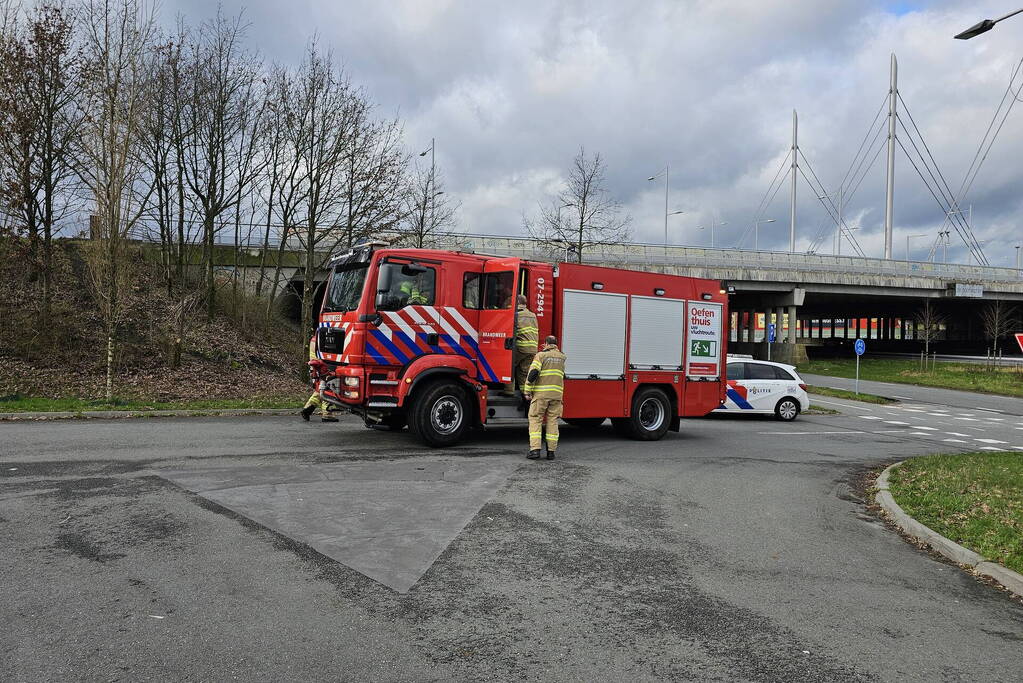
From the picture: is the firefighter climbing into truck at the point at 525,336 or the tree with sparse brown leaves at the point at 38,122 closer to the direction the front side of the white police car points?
the tree with sparse brown leaves

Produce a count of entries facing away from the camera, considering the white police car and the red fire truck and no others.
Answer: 0

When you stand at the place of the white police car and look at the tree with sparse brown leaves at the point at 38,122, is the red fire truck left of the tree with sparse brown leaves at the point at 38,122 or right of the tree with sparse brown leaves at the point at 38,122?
left

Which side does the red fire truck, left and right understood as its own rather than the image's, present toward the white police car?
back

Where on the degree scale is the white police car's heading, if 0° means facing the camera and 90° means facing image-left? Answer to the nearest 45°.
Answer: approximately 90°

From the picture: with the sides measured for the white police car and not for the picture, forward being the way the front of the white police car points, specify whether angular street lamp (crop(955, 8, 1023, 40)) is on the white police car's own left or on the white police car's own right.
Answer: on the white police car's own left

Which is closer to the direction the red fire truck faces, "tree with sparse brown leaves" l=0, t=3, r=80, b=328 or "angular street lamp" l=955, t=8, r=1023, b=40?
the tree with sparse brown leaves

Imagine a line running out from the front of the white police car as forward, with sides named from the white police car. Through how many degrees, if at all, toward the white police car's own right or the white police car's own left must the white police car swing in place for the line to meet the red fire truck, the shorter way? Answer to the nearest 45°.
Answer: approximately 45° to the white police car's own left

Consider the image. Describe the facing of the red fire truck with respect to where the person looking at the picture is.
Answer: facing the viewer and to the left of the viewer
